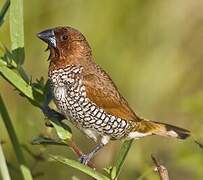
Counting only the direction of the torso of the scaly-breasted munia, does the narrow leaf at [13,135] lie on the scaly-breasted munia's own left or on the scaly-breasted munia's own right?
on the scaly-breasted munia's own right

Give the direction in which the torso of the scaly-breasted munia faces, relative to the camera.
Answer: to the viewer's left
